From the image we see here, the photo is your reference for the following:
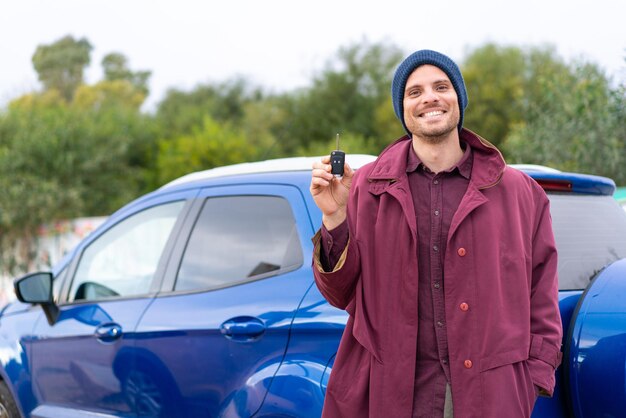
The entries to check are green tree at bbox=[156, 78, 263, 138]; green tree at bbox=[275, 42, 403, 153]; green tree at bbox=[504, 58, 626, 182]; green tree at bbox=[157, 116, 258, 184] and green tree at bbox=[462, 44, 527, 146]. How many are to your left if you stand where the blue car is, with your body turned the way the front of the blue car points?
0

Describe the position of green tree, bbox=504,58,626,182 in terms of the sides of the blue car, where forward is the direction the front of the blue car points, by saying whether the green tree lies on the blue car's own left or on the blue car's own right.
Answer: on the blue car's own right

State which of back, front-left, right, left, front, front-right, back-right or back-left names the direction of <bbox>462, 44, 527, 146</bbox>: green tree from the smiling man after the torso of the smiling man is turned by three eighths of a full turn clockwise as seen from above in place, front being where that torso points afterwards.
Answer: front-right

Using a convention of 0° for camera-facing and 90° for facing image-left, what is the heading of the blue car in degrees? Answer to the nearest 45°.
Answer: approximately 135°

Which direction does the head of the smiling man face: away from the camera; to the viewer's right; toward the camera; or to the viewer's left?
toward the camera

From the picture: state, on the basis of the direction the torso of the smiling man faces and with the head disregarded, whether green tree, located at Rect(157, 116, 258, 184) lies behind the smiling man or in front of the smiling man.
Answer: behind

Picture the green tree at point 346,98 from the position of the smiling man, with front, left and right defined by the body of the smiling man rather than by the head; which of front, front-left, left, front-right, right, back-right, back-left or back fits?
back

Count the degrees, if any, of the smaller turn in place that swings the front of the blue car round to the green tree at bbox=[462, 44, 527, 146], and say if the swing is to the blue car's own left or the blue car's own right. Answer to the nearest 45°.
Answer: approximately 45° to the blue car's own right

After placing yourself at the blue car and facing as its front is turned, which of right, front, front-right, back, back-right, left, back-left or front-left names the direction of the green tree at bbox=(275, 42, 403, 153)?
front-right

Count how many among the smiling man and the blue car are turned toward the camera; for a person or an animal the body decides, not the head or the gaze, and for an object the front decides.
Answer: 1

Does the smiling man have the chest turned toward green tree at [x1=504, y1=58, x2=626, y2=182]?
no

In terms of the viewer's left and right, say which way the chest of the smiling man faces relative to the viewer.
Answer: facing the viewer

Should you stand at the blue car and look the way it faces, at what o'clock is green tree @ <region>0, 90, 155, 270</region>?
The green tree is roughly at 1 o'clock from the blue car.

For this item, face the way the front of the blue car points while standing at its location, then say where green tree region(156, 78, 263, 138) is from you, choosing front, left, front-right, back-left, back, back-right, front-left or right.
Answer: front-right

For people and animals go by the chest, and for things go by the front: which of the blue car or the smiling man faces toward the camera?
the smiling man
